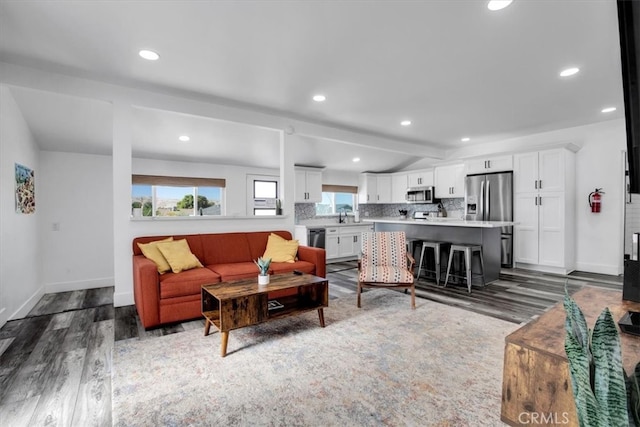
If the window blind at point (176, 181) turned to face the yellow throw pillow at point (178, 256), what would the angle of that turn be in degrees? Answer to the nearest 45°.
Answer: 0° — it already faces it

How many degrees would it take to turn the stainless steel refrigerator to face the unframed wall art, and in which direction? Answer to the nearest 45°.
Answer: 0° — it already faces it

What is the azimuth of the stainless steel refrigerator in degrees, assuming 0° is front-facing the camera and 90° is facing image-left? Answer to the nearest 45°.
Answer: approximately 45°

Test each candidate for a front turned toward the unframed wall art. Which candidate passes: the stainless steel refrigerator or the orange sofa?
the stainless steel refrigerator

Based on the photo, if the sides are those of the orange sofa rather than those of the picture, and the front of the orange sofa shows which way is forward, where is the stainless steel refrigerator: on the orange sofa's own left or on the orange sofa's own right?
on the orange sofa's own left

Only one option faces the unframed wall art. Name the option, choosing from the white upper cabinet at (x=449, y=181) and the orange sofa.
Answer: the white upper cabinet

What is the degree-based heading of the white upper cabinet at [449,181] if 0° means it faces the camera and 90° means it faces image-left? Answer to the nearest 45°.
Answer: approximately 45°
